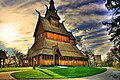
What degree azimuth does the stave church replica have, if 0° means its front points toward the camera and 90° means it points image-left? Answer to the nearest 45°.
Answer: approximately 45°

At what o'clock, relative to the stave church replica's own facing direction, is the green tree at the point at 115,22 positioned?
The green tree is roughly at 10 o'clock from the stave church replica.
